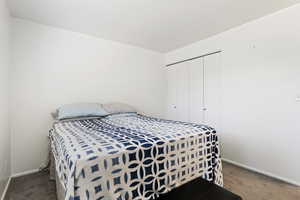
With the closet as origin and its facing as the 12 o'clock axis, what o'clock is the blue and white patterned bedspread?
The blue and white patterned bedspread is roughly at 11 o'clock from the closet.

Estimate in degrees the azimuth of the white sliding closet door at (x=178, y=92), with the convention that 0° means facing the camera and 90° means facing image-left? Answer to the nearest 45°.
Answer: approximately 45°

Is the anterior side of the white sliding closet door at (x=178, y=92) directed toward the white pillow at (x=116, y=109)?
yes

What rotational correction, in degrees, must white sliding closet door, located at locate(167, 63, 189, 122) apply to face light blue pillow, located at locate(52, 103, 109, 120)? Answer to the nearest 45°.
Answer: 0° — it already faces it

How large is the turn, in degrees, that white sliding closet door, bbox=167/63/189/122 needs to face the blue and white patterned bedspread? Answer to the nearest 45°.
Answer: approximately 45° to its left
